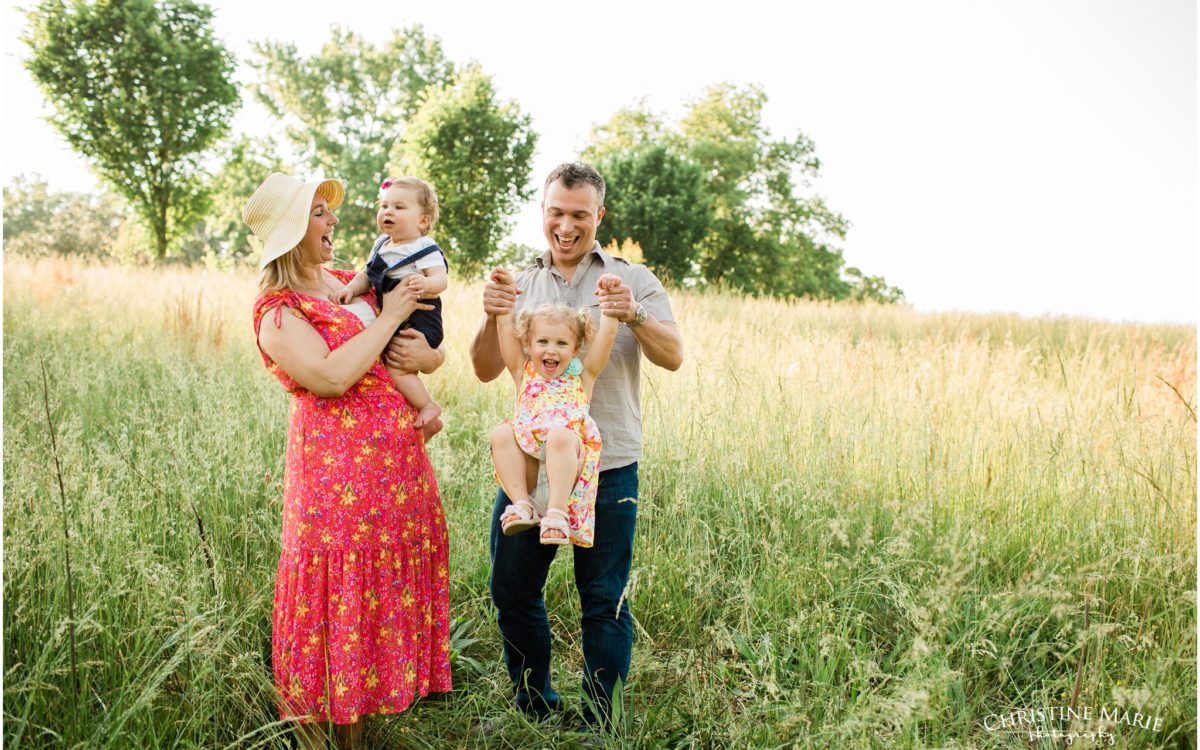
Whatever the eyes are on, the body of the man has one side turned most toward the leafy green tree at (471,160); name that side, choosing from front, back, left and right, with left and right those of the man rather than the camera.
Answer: back

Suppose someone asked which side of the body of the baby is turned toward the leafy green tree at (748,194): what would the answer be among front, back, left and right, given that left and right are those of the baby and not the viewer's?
back

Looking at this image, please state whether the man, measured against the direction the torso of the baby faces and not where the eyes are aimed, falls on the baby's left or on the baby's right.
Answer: on the baby's left

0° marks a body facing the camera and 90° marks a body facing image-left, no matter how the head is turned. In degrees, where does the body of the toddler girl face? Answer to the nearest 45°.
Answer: approximately 0°

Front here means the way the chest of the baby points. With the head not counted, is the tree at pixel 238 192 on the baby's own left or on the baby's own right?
on the baby's own right

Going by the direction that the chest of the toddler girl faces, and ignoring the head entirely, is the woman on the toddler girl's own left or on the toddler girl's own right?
on the toddler girl's own right

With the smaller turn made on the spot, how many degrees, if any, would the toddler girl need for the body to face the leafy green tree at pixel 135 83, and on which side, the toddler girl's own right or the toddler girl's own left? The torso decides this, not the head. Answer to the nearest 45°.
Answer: approximately 135° to the toddler girl's own right

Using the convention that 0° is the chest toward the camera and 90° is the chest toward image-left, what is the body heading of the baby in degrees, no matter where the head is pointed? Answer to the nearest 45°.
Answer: approximately 45°

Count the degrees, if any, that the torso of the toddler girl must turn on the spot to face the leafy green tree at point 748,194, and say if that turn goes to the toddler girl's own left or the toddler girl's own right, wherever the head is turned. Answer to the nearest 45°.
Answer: approximately 180°

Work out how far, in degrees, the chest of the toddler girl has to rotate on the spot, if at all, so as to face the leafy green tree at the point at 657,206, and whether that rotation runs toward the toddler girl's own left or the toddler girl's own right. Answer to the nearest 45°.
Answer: approximately 180°

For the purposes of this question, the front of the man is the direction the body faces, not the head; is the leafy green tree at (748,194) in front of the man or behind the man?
behind
